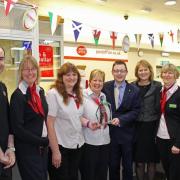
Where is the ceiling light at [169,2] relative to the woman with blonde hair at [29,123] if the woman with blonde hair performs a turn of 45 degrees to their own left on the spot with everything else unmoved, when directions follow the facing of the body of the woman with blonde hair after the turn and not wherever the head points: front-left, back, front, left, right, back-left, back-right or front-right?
front-left

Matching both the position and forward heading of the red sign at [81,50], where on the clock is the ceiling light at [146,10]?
The ceiling light is roughly at 9 o'clock from the red sign.

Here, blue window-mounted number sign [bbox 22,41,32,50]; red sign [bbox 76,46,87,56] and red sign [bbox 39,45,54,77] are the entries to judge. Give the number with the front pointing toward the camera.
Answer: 3

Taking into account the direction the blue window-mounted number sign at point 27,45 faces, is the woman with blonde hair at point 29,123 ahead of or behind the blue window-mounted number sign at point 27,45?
ahead

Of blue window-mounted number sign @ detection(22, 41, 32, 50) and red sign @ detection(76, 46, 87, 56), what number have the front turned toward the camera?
2

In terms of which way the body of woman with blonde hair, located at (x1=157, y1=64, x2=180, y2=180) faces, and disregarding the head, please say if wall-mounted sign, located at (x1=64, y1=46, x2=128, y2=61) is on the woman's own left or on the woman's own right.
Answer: on the woman's own right

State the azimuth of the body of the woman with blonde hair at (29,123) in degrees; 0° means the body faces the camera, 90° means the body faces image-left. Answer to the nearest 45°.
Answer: approximately 315°

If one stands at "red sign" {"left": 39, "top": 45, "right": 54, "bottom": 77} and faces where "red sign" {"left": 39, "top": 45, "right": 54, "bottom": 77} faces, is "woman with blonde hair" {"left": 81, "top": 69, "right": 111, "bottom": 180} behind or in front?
in front

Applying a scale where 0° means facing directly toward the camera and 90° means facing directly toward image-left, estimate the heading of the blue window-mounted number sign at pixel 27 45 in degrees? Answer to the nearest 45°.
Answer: approximately 0°

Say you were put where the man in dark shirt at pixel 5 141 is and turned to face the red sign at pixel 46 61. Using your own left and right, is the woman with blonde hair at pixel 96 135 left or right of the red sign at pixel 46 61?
right

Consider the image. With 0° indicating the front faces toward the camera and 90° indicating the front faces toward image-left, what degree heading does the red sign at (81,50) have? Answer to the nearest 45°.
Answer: approximately 0°

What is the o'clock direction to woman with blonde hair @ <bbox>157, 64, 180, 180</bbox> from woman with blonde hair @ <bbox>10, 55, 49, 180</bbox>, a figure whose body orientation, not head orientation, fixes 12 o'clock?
woman with blonde hair @ <bbox>157, 64, 180, 180</bbox> is roughly at 10 o'clock from woman with blonde hair @ <bbox>10, 55, 49, 180</bbox>.
